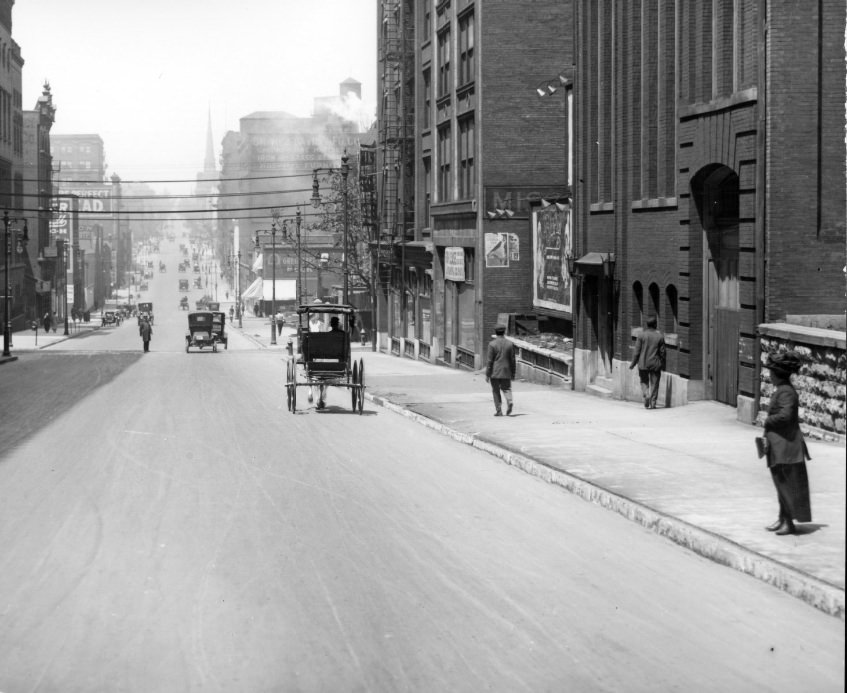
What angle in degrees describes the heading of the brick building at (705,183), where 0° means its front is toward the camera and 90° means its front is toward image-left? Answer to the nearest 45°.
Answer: approximately 45°

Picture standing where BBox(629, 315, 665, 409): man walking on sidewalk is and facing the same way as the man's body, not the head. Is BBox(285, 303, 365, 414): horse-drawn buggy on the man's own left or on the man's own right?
on the man's own left

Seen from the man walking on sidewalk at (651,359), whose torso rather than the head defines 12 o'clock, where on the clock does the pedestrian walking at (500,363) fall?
The pedestrian walking is roughly at 8 o'clock from the man walking on sidewalk.

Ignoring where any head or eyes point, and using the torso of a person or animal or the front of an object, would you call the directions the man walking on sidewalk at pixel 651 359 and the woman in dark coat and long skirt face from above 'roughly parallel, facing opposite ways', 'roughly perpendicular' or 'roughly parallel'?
roughly perpendicular

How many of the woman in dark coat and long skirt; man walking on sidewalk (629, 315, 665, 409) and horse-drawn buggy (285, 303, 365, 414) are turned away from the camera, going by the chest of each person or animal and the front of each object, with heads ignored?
2

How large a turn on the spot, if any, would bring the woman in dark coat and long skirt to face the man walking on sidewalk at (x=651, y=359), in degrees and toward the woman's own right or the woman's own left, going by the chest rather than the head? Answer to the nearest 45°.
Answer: approximately 90° to the woman's own right

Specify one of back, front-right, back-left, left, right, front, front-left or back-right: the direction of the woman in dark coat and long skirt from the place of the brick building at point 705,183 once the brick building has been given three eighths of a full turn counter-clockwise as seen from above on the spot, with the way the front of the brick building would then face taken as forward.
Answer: right

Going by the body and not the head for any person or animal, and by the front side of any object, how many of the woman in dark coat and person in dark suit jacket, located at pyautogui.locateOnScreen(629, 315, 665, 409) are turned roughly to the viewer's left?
1

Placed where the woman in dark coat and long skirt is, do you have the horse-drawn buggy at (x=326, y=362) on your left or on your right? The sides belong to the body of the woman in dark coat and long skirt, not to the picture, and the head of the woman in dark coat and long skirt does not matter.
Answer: on your right

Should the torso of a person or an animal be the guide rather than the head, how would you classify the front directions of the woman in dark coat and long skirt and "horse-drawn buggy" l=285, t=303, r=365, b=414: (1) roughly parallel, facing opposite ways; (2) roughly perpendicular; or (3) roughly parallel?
roughly perpendicular

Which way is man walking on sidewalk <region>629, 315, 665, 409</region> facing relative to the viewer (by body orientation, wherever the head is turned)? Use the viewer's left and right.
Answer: facing away from the viewer

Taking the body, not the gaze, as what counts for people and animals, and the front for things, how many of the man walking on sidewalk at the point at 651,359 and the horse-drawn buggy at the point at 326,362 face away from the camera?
2

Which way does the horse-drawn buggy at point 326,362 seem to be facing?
away from the camera

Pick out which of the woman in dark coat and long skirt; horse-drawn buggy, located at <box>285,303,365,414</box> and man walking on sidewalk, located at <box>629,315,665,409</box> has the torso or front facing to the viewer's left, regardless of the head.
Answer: the woman in dark coat and long skirt

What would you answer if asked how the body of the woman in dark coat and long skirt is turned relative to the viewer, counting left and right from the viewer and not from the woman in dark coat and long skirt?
facing to the left of the viewer

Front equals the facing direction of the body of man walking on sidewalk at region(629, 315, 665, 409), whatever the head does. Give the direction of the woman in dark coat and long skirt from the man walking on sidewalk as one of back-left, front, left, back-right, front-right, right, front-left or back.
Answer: back
